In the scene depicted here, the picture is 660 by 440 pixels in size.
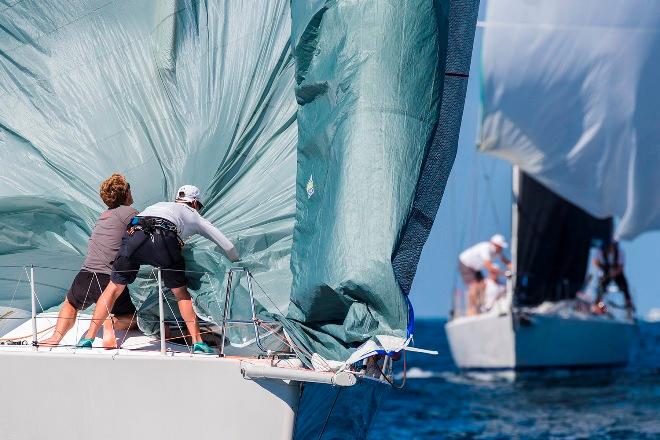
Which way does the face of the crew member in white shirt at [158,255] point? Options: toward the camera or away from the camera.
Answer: away from the camera

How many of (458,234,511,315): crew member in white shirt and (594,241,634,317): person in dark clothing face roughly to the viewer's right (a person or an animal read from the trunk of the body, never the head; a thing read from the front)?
1

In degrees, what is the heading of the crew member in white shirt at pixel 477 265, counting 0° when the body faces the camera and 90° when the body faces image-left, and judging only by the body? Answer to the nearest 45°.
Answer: approximately 270°

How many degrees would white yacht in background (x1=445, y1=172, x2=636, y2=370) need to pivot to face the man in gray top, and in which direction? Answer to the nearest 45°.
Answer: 0° — it already faces them

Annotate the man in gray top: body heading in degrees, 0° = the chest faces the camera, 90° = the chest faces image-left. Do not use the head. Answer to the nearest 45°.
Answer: approximately 225°
